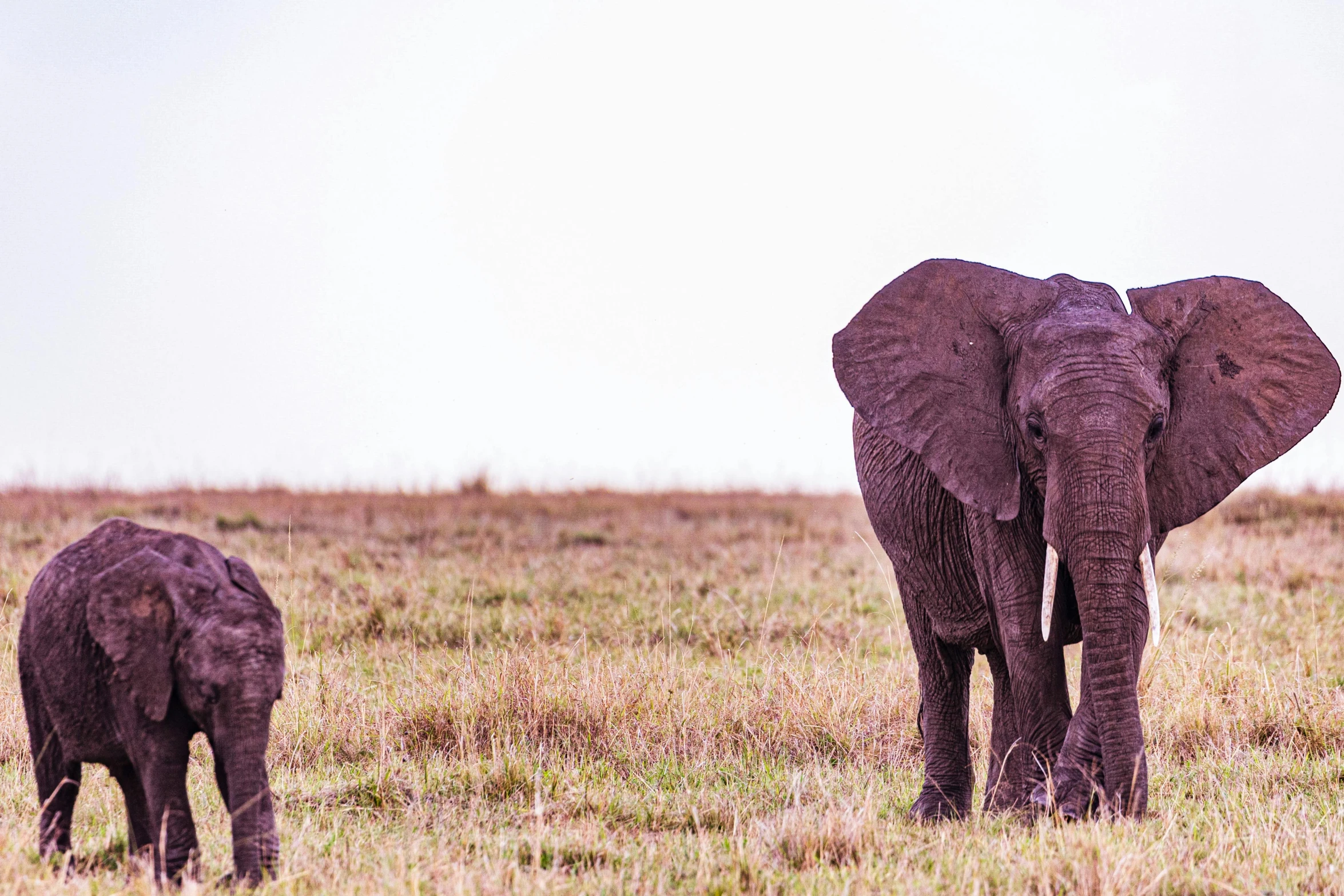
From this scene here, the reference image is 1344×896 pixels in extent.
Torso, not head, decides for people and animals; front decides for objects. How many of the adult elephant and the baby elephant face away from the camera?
0

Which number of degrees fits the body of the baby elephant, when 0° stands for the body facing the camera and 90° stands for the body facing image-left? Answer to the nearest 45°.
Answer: approximately 315°

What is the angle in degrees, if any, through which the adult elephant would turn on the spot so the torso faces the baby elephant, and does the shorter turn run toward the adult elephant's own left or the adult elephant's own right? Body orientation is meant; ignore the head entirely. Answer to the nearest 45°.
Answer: approximately 90° to the adult elephant's own right

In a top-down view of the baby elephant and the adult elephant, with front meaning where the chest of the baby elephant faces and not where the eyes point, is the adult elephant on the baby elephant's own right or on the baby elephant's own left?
on the baby elephant's own left

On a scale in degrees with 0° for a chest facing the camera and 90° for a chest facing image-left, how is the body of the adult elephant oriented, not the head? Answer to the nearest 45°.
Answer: approximately 315°
